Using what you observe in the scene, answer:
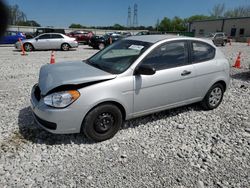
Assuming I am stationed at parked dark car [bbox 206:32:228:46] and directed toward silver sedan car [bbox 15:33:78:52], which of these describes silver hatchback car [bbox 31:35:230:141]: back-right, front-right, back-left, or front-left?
front-left

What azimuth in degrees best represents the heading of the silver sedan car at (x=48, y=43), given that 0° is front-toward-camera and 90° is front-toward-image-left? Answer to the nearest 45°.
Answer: approximately 90°

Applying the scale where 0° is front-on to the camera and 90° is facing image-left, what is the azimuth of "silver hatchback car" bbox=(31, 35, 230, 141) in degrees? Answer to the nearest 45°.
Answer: approximately 45°

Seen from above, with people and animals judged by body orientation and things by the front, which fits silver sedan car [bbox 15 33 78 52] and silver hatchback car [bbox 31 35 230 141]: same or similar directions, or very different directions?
same or similar directions

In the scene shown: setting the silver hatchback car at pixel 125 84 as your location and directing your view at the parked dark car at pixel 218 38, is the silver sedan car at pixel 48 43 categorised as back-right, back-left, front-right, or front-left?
front-left

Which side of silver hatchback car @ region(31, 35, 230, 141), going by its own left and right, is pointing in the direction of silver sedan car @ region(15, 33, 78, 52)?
right

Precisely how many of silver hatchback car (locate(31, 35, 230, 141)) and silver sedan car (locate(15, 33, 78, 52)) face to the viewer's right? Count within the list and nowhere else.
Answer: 0

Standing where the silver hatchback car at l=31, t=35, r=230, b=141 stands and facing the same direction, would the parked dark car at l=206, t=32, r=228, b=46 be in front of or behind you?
behind

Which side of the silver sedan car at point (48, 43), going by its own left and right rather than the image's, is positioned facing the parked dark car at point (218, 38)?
back

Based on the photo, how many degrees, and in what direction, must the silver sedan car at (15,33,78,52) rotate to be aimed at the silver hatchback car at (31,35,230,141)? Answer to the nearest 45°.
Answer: approximately 90° to its left
